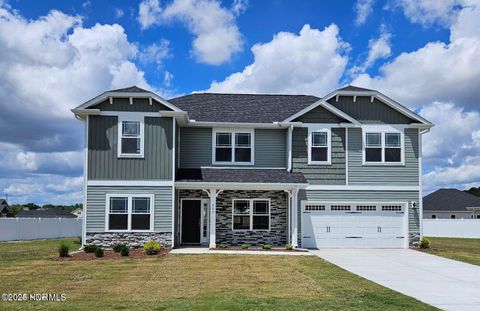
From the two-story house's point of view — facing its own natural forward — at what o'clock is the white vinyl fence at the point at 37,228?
The white vinyl fence is roughly at 4 o'clock from the two-story house.

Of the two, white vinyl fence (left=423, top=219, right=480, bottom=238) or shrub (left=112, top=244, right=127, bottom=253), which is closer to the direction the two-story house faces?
the shrub

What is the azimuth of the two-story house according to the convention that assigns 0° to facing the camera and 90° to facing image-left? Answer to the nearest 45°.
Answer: approximately 0°

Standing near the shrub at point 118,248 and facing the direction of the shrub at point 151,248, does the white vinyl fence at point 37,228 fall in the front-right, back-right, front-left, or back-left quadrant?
back-left

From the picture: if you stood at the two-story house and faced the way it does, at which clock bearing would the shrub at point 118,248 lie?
The shrub is roughly at 2 o'clock from the two-story house.

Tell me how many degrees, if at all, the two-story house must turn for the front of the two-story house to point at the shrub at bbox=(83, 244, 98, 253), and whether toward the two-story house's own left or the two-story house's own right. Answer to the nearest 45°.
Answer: approximately 45° to the two-story house's own right

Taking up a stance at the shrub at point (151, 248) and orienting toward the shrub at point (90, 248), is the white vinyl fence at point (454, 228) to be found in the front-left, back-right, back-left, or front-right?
back-right

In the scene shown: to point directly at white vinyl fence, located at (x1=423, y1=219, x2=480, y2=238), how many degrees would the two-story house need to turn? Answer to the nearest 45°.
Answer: approximately 135° to its left
